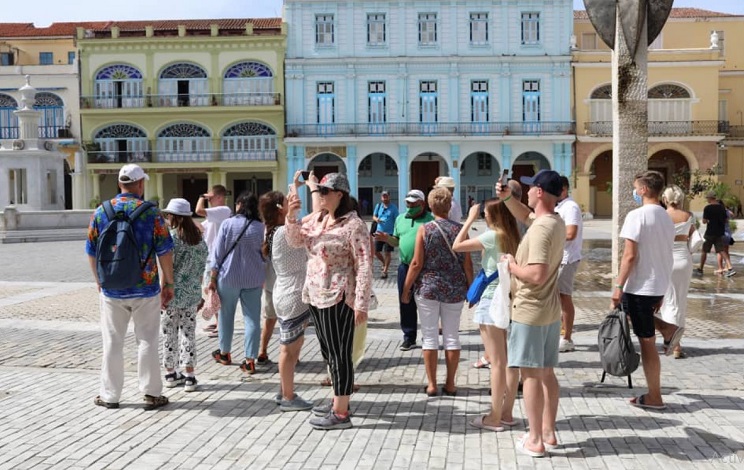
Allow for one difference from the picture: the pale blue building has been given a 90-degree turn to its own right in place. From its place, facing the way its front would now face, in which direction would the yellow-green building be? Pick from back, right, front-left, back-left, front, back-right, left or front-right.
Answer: front

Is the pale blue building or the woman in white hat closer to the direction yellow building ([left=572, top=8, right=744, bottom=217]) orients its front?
the woman in white hat

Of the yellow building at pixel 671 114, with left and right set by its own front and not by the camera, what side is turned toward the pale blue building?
right

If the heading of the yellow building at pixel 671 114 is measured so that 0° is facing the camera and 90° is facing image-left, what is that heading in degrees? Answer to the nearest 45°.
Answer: approximately 0°

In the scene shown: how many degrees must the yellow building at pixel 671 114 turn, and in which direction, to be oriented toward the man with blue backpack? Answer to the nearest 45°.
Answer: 0° — it already faces them

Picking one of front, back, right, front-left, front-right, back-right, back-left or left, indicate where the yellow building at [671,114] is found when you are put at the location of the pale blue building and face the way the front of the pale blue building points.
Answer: left

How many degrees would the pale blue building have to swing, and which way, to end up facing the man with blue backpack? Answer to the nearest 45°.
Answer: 0° — it already faces them

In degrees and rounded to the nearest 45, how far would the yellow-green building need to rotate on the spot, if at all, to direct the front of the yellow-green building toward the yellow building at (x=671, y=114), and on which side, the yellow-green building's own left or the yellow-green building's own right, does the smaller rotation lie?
approximately 90° to the yellow-green building's own left

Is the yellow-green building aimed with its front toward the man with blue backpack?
yes

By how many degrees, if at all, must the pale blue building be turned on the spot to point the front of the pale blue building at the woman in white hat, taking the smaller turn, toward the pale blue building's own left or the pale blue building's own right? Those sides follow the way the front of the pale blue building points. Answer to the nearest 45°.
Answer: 0° — it already faces them

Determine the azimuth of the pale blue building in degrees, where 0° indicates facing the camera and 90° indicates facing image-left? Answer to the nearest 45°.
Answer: approximately 0°

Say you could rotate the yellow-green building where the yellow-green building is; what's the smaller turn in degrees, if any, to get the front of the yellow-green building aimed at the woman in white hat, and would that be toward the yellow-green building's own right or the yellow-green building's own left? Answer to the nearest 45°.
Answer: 0° — it already faces them
